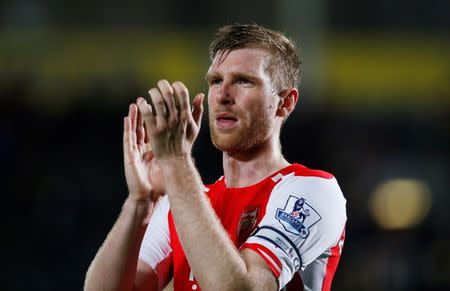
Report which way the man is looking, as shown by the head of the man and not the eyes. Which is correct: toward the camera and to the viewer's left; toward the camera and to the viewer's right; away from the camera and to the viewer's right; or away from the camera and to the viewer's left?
toward the camera and to the viewer's left
